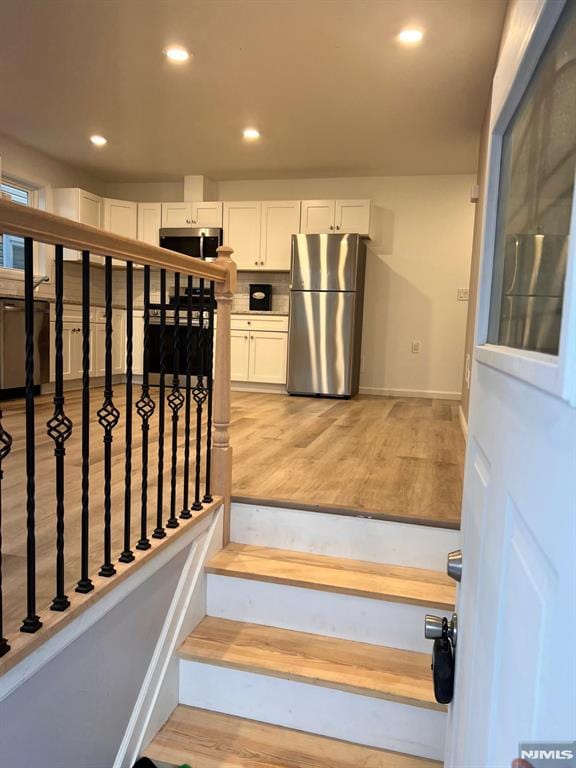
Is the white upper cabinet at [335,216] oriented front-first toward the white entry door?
yes

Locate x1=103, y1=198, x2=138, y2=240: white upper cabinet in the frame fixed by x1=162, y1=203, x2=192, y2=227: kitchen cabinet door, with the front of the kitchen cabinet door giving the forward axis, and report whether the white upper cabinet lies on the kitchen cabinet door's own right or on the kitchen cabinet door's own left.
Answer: on the kitchen cabinet door's own right

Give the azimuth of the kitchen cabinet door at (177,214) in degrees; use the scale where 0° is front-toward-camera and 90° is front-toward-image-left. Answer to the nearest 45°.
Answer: approximately 0°

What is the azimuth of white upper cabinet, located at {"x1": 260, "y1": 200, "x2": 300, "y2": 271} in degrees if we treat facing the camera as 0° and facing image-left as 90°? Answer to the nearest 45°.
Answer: approximately 0°

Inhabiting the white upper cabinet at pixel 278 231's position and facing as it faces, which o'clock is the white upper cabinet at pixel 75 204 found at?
the white upper cabinet at pixel 75 204 is roughly at 3 o'clock from the white upper cabinet at pixel 278 231.

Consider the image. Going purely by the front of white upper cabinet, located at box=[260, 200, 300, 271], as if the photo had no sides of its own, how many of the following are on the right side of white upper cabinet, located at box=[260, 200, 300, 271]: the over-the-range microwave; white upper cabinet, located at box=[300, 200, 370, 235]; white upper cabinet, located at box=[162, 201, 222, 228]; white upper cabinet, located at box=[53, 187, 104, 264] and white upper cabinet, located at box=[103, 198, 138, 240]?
4

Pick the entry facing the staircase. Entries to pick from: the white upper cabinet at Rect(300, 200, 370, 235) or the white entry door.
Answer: the white upper cabinet

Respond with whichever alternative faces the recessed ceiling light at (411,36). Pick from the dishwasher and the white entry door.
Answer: the dishwasher

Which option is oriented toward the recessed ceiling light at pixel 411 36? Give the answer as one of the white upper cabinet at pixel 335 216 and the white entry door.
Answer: the white upper cabinet

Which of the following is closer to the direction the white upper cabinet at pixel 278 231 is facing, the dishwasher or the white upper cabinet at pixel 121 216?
the dishwasher

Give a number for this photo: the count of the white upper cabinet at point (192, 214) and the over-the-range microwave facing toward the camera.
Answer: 2

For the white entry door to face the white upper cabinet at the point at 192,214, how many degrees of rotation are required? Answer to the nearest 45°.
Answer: approximately 90° to its right

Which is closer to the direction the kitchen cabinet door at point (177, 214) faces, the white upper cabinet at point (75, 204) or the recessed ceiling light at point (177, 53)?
the recessed ceiling light
